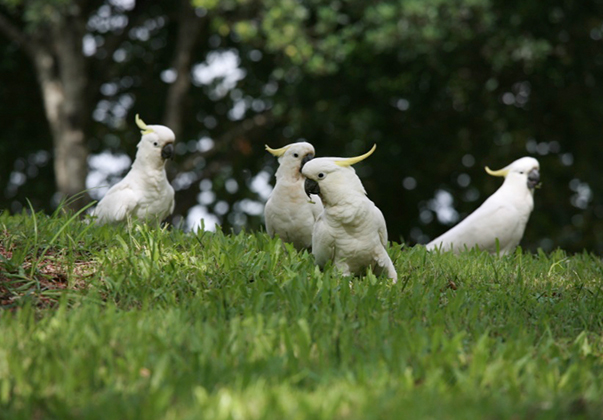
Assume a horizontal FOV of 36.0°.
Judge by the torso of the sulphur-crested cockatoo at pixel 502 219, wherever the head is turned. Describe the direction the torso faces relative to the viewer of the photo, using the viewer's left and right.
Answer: facing to the right of the viewer

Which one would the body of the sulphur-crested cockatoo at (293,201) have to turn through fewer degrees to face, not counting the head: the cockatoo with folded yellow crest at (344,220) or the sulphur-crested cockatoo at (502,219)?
the cockatoo with folded yellow crest

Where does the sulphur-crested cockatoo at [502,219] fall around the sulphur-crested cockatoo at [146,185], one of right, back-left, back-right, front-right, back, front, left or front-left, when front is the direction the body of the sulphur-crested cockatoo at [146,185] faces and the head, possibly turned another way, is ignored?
front-left

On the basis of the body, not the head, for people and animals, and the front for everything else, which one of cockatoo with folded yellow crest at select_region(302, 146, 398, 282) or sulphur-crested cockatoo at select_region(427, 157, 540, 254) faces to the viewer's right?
the sulphur-crested cockatoo

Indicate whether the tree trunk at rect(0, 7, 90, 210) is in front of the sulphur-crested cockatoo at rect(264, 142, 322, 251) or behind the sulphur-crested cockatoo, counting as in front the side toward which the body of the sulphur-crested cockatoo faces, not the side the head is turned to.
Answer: behind

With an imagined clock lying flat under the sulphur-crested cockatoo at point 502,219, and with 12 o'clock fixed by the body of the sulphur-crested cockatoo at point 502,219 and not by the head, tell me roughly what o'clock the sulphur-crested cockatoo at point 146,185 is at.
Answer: the sulphur-crested cockatoo at point 146,185 is roughly at 5 o'clock from the sulphur-crested cockatoo at point 502,219.

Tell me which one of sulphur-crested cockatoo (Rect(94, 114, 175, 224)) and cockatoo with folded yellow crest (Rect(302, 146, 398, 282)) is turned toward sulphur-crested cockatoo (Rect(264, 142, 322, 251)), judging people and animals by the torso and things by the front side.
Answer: sulphur-crested cockatoo (Rect(94, 114, 175, 224))

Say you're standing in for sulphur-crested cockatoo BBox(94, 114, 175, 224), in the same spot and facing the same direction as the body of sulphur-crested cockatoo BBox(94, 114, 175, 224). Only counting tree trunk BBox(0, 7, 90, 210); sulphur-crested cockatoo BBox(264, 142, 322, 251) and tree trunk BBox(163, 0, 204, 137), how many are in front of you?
1

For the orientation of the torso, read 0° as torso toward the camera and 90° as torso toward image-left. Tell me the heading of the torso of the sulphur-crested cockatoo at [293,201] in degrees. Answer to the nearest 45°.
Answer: approximately 315°

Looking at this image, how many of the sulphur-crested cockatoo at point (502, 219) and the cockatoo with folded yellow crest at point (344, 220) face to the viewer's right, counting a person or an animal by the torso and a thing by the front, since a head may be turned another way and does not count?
1
